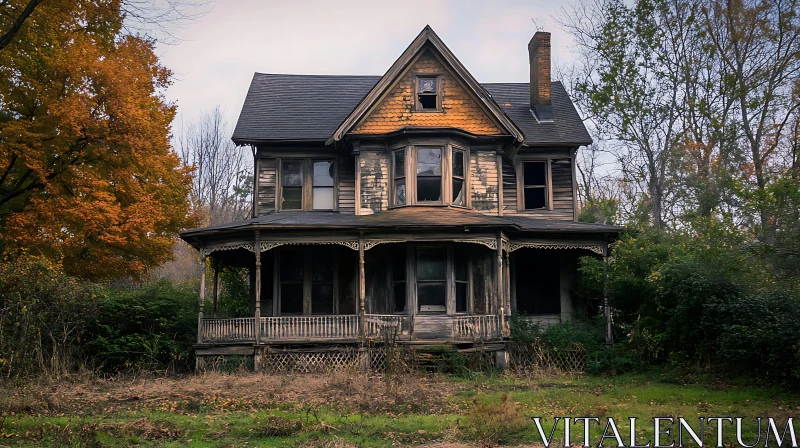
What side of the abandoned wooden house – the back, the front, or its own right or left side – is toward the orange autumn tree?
right

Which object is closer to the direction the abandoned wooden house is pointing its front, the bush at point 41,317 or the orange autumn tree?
the bush

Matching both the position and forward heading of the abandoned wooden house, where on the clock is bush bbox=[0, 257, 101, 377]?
The bush is roughly at 2 o'clock from the abandoned wooden house.

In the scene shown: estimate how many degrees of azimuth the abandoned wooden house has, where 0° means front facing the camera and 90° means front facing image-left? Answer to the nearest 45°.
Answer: approximately 0°

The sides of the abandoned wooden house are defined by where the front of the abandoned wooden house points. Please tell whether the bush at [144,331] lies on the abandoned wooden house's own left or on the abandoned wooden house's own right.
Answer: on the abandoned wooden house's own right
